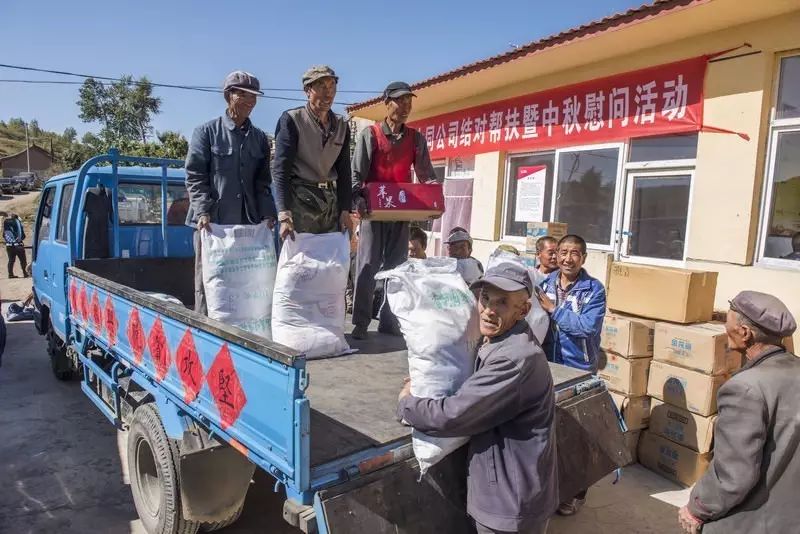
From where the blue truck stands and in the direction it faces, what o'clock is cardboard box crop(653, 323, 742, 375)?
The cardboard box is roughly at 4 o'clock from the blue truck.

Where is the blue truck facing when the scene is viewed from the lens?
facing away from the viewer and to the left of the viewer

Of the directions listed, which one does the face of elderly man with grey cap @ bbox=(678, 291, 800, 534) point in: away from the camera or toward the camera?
away from the camera

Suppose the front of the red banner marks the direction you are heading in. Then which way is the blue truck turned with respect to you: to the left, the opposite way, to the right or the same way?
to the right

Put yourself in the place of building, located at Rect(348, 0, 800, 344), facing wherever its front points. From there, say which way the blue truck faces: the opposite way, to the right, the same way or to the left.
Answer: to the right

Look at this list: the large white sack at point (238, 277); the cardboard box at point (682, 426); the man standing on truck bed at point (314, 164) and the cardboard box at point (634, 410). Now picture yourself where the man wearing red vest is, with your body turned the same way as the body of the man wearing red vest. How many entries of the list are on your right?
2

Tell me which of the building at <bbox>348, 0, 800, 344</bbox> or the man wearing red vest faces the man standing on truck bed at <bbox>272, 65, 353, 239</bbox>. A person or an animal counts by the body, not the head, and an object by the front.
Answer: the building

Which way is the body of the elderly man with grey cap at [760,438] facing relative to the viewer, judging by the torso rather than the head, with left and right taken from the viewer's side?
facing away from the viewer and to the left of the viewer

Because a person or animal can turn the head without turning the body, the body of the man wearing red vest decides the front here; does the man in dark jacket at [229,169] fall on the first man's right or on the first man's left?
on the first man's right

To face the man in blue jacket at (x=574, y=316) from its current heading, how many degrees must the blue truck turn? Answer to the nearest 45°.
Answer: approximately 135° to its right

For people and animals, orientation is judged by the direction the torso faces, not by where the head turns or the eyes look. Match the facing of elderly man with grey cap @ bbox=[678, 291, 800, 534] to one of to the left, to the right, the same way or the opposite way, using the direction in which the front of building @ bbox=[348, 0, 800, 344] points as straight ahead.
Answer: to the right
